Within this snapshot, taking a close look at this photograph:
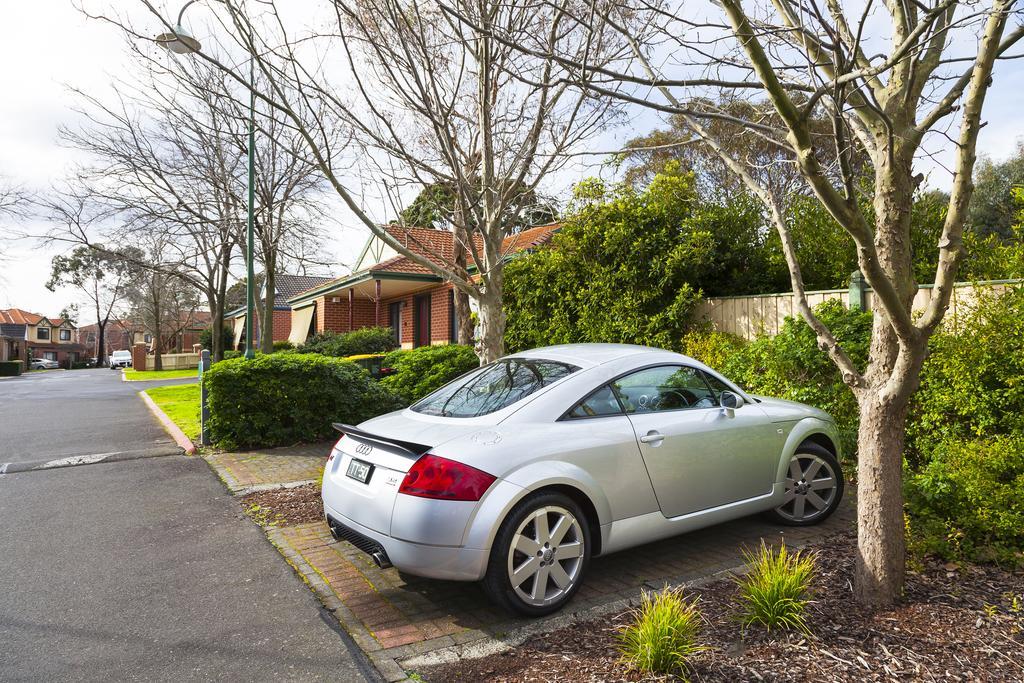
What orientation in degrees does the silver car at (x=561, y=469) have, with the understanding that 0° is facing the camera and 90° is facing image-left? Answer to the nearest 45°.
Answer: approximately 225°

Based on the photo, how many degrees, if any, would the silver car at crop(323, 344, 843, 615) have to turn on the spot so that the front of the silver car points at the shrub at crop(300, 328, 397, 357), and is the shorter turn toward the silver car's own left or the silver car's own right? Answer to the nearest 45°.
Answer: approximately 90° to the silver car's own left

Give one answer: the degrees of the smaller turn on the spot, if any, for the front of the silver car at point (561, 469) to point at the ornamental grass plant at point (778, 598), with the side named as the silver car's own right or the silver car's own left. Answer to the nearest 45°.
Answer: approximately 90° to the silver car's own right

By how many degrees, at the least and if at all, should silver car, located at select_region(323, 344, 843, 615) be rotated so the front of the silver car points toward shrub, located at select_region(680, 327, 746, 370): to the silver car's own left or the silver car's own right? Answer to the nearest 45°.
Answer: approximately 45° to the silver car's own left

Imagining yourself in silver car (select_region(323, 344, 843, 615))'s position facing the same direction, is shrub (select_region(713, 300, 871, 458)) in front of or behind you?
in front

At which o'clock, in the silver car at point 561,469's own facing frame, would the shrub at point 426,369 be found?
The shrub is roughly at 10 o'clock from the silver car.

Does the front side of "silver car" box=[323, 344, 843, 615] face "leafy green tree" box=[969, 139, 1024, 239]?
yes

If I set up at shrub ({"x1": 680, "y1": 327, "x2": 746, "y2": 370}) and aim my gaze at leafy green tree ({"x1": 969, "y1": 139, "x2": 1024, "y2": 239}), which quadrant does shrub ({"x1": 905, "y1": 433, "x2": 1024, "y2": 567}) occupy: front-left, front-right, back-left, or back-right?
back-right

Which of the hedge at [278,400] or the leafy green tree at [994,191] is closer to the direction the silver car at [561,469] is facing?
the leafy green tree

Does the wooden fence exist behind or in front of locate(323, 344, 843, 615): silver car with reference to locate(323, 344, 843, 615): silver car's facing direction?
in front

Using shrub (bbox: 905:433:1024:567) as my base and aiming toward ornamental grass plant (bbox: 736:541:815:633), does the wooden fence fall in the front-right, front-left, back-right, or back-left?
back-right

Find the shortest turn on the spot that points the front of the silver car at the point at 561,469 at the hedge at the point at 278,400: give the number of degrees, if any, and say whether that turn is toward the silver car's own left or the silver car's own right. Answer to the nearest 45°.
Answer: approximately 90° to the silver car's own left
